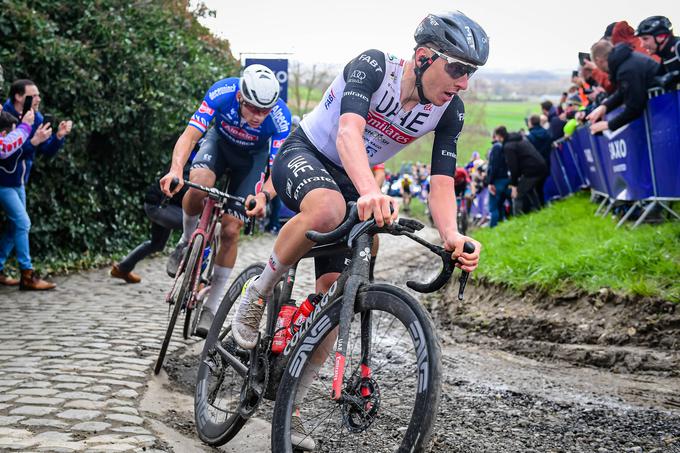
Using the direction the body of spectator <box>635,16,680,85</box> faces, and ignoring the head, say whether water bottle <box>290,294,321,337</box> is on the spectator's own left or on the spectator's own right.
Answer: on the spectator's own left

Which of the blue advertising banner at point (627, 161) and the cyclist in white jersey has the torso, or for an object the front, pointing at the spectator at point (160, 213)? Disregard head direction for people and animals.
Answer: the blue advertising banner

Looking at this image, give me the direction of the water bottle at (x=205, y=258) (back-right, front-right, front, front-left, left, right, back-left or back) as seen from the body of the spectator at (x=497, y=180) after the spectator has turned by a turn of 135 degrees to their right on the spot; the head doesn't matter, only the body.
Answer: back-right

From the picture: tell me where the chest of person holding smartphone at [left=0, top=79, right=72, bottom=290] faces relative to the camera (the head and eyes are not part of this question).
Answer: to the viewer's right

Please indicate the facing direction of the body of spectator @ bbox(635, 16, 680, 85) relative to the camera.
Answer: to the viewer's left

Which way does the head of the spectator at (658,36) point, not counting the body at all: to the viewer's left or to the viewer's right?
to the viewer's left

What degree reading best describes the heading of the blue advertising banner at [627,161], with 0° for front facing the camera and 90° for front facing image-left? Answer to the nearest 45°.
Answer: approximately 45°

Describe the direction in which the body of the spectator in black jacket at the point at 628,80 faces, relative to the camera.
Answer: to the viewer's left

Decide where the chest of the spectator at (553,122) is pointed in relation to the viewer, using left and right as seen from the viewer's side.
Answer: facing to the left of the viewer
